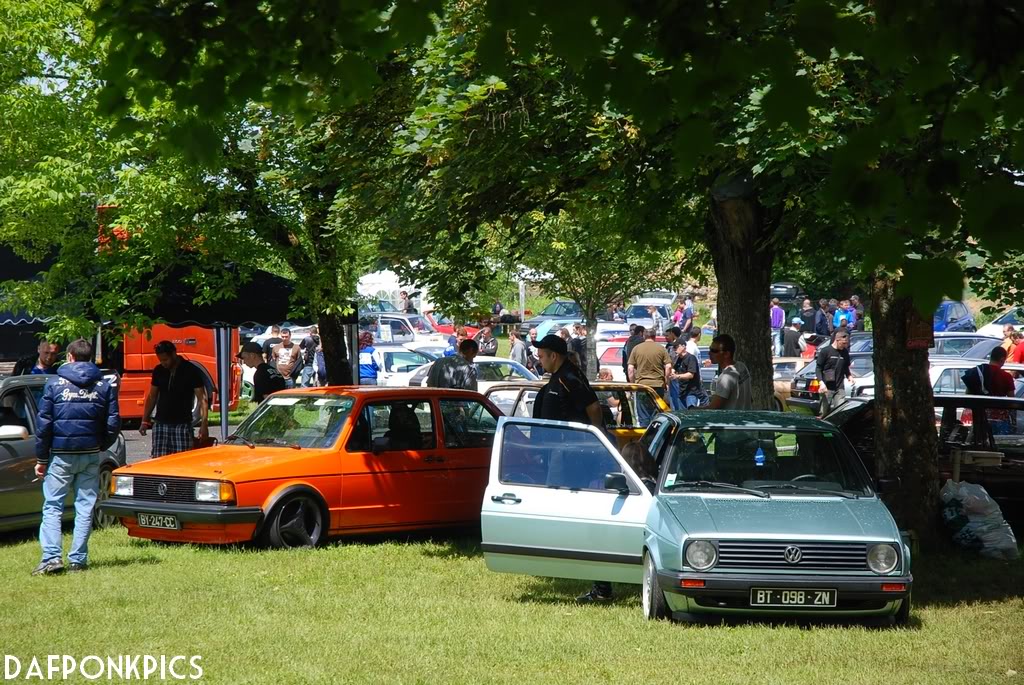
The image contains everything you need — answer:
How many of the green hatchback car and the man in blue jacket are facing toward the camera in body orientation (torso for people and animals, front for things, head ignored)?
1

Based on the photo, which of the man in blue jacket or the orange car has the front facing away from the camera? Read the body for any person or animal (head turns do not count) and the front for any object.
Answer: the man in blue jacket

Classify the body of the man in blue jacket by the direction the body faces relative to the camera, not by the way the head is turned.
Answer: away from the camera

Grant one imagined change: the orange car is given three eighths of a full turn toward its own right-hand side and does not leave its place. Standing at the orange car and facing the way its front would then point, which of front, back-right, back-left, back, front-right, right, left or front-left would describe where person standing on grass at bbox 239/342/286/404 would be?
front

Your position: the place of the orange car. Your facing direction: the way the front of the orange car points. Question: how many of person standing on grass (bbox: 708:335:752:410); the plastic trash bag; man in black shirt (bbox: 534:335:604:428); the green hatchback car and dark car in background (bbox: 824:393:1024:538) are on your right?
0

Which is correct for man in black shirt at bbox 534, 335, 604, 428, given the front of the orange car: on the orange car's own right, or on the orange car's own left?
on the orange car's own left

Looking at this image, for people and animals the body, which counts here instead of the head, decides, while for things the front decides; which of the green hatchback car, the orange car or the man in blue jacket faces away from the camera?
the man in blue jacket

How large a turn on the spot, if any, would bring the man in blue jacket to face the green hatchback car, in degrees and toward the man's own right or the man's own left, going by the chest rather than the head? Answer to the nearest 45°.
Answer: approximately 135° to the man's own right

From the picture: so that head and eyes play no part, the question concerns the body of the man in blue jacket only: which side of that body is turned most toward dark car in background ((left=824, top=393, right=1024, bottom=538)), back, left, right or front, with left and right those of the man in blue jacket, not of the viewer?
right

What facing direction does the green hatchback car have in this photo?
toward the camera

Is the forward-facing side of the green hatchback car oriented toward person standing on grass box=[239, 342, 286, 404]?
no

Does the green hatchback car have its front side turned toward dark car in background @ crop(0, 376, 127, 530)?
no

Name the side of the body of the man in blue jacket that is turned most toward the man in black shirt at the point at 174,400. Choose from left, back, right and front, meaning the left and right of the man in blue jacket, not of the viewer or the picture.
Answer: front

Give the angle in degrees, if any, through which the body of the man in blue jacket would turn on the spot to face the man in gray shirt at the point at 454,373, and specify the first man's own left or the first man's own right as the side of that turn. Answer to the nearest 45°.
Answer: approximately 45° to the first man's own right

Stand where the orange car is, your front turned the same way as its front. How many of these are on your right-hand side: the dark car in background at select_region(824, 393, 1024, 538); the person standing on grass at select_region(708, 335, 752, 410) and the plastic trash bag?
0

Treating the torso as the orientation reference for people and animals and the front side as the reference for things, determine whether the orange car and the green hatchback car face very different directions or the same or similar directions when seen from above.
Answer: same or similar directions

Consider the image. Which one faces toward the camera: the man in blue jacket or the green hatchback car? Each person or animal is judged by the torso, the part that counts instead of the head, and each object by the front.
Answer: the green hatchback car

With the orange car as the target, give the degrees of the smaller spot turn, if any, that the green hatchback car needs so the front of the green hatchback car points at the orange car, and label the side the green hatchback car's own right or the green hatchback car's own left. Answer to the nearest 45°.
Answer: approximately 135° to the green hatchback car's own right
